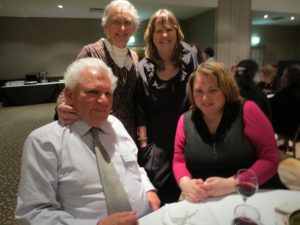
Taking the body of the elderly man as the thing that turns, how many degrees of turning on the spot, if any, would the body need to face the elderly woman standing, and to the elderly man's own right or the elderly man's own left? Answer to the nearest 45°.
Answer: approximately 135° to the elderly man's own left

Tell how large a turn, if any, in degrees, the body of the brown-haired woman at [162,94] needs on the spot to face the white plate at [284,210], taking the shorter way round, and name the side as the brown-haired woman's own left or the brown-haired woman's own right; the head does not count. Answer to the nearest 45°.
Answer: approximately 45° to the brown-haired woman's own left

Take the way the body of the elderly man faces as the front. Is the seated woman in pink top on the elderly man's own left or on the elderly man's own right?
on the elderly man's own left
